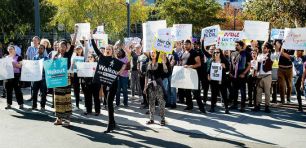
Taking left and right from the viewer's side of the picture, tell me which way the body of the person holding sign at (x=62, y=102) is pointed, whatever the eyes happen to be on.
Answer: facing the viewer

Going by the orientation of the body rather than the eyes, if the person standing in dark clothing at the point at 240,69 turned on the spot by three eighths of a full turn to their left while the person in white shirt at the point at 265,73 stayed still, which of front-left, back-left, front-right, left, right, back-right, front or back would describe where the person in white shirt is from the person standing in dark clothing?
front

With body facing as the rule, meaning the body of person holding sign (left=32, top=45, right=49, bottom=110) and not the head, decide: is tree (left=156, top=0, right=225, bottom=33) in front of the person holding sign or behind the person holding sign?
behind

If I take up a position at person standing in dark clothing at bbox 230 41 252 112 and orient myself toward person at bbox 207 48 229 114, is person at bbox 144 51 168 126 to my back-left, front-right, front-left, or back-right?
front-left

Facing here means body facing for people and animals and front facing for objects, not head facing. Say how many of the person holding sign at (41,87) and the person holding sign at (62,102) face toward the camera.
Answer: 2

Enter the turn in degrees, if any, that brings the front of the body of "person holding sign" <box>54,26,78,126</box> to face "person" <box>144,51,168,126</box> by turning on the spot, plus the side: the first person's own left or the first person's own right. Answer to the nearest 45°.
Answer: approximately 90° to the first person's own left

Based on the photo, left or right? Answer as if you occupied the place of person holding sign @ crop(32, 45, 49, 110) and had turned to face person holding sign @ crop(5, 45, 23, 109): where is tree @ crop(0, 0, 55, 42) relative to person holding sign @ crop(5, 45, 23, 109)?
right

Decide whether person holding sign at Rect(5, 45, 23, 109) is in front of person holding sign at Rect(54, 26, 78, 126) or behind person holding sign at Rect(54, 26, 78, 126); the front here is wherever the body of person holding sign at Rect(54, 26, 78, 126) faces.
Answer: behind

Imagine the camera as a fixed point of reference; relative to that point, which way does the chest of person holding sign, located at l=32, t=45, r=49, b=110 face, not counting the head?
toward the camera

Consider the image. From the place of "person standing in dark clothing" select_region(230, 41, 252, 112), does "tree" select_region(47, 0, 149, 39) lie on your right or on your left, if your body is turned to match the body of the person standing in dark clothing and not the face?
on your right

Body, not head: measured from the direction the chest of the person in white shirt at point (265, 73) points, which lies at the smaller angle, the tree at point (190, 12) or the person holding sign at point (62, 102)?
the person holding sign

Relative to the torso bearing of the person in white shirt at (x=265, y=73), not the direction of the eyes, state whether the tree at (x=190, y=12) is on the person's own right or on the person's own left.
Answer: on the person's own right

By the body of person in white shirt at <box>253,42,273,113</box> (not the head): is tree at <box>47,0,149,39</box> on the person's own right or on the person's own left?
on the person's own right

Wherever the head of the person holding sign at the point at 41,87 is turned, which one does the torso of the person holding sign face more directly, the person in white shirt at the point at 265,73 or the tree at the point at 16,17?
the person in white shirt
